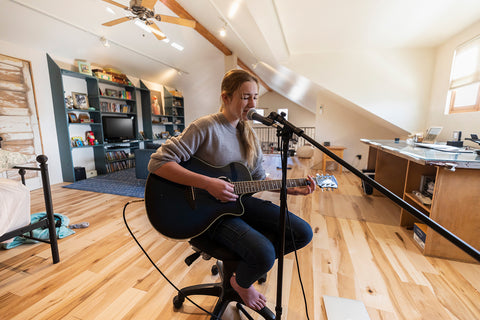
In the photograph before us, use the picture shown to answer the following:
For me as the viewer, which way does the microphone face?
facing to the left of the viewer

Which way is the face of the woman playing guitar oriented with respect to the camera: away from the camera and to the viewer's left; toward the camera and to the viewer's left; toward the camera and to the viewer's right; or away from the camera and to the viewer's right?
toward the camera and to the viewer's right

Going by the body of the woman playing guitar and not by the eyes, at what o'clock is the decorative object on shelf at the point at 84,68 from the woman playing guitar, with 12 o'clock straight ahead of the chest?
The decorative object on shelf is roughly at 6 o'clock from the woman playing guitar.

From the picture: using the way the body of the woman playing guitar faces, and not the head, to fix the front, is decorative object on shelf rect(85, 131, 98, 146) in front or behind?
behind

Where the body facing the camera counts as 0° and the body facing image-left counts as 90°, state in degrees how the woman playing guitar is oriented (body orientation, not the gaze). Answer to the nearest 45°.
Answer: approximately 315°

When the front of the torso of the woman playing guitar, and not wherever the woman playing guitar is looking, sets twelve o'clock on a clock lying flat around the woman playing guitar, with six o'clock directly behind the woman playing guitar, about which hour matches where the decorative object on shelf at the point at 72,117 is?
The decorative object on shelf is roughly at 6 o'clock from the woman playing guitar.

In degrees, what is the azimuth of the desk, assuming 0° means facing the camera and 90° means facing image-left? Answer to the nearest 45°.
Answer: approximately 45°

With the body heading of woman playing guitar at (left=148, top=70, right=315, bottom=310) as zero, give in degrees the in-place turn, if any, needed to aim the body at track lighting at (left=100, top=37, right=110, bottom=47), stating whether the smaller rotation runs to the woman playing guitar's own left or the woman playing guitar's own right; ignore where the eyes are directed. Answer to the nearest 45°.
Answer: approximately 180°

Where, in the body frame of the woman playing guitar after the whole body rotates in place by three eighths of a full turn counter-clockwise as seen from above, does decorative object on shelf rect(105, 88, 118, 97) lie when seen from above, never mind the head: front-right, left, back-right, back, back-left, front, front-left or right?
front-left

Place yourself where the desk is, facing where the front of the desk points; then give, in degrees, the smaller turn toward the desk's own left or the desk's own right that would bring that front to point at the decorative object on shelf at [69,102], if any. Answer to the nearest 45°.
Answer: approximately 45° to the desk's own right

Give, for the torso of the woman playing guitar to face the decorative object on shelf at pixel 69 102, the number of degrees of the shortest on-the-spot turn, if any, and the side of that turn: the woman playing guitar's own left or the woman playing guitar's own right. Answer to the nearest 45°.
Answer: approximately 180°
